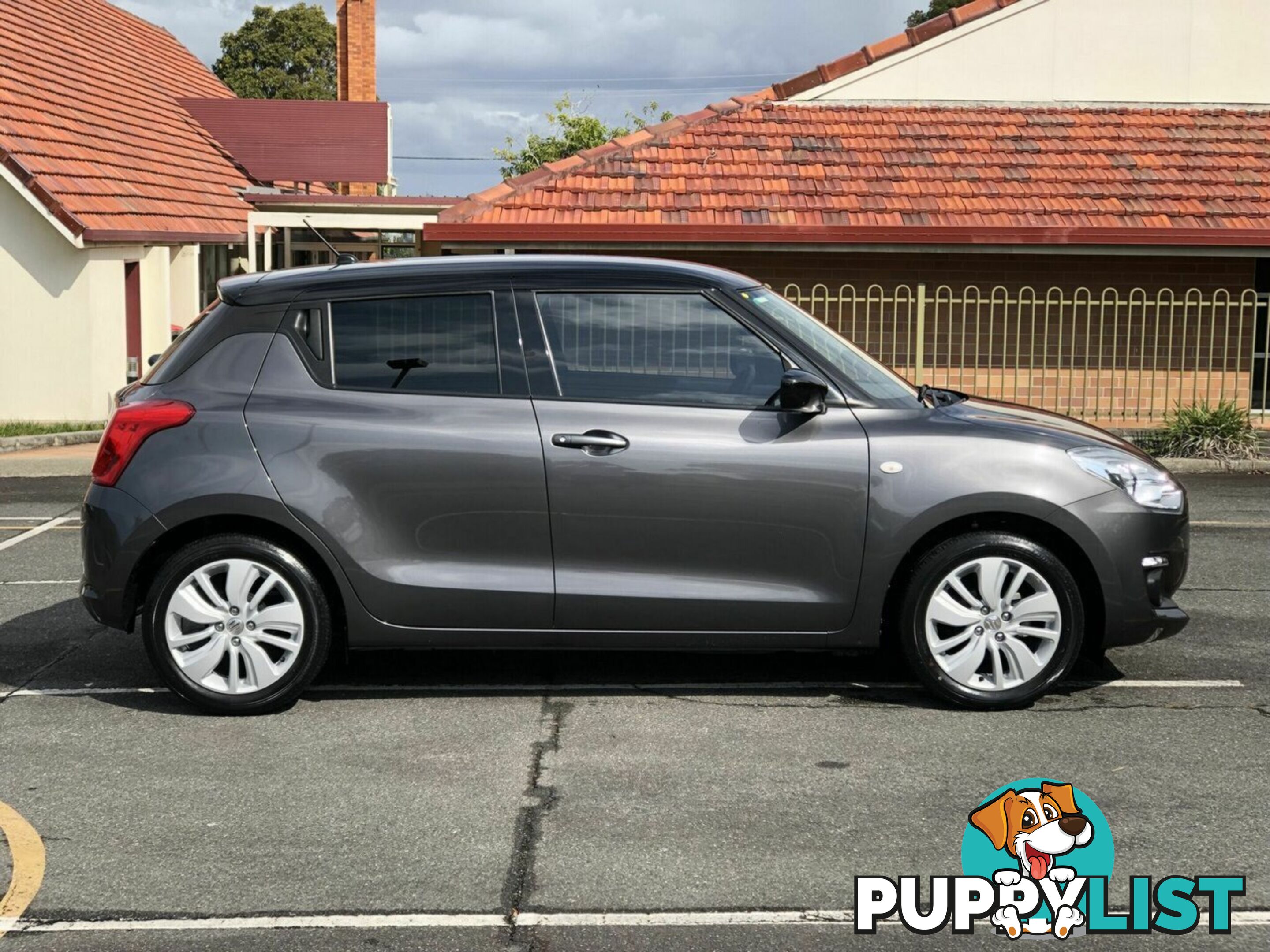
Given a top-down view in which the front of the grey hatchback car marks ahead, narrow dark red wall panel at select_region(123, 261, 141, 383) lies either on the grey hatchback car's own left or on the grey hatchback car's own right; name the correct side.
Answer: on the grey hatchback car's own left

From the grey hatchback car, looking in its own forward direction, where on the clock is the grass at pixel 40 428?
The grass is roughly at 8 o'clock from the grey hatchback car.

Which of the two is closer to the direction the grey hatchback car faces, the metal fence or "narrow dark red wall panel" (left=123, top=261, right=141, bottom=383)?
the metal fence

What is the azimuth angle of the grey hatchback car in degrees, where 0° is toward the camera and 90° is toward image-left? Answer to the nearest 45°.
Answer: approximately 270°

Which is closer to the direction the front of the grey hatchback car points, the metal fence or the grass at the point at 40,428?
the metal fence

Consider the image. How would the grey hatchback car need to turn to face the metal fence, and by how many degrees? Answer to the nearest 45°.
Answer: approximately 90° to its left

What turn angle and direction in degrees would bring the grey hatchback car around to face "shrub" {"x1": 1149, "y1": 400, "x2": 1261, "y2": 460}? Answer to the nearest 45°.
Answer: approximately 45° to its left

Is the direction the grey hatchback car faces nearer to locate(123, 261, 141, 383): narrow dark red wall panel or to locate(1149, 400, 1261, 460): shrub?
the shrub

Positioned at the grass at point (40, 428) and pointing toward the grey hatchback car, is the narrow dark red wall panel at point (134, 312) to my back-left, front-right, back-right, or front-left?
back-left
